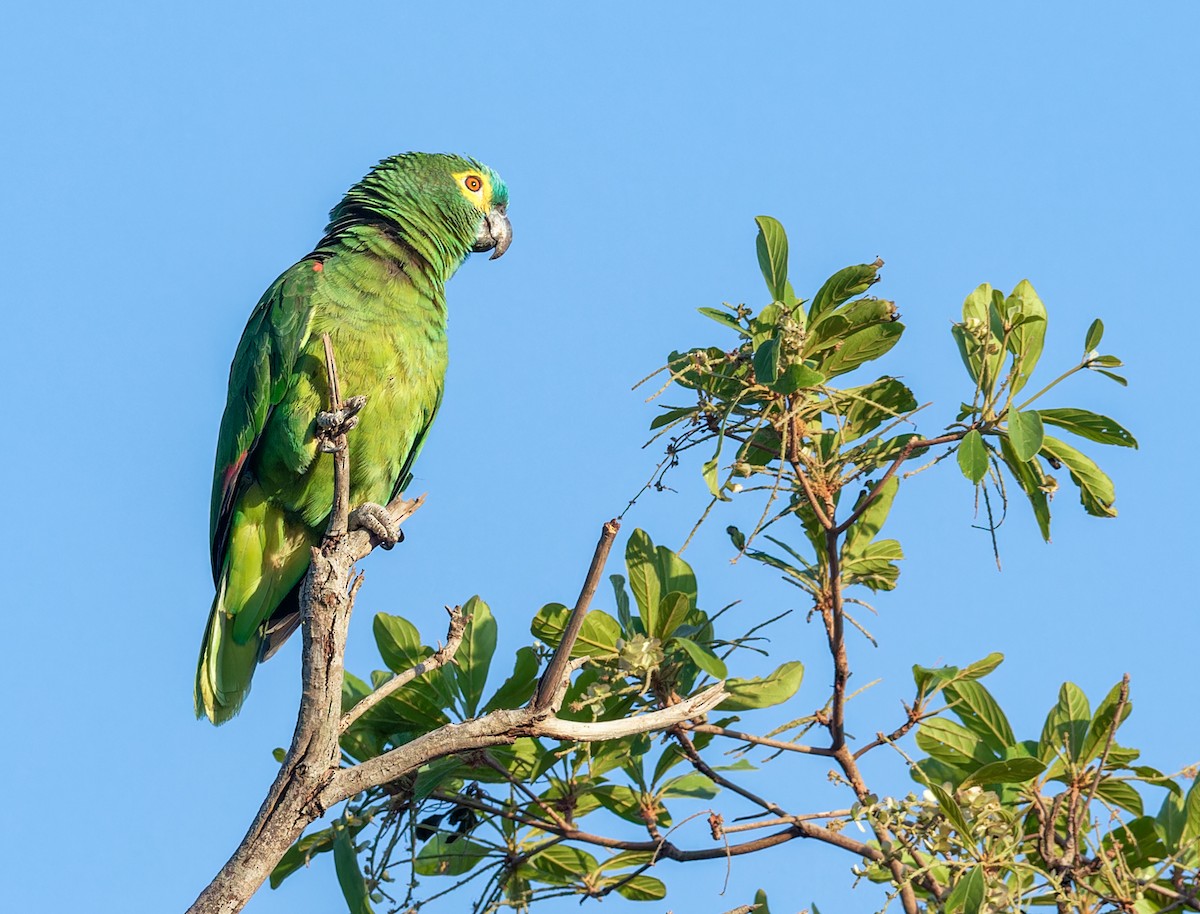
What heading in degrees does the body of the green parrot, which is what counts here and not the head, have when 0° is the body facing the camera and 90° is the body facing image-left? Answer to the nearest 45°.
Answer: approximately 315°
